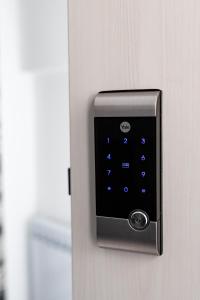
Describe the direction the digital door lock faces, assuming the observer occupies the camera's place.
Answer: facing the viewer and to the left of the viewer
